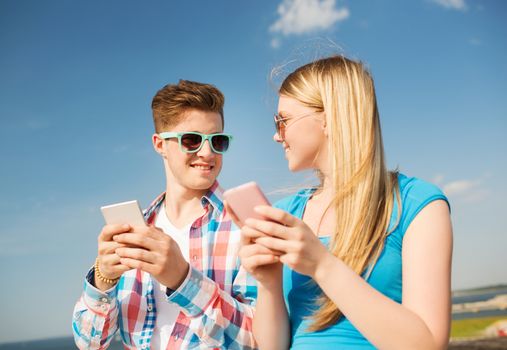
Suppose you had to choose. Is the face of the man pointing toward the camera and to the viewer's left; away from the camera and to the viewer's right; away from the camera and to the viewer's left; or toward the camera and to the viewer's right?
toward the camera and to the viewer's right

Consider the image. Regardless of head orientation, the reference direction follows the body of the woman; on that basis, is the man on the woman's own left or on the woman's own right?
on the woman's own right

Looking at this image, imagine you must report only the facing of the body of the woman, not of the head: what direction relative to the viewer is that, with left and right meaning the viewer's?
facing the viewer and to the left of the viewer

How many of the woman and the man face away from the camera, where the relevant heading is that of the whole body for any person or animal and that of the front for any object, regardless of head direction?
0

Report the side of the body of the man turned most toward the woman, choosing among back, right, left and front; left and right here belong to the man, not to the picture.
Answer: left

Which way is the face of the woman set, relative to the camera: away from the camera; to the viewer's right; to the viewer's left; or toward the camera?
to the viewer's left
